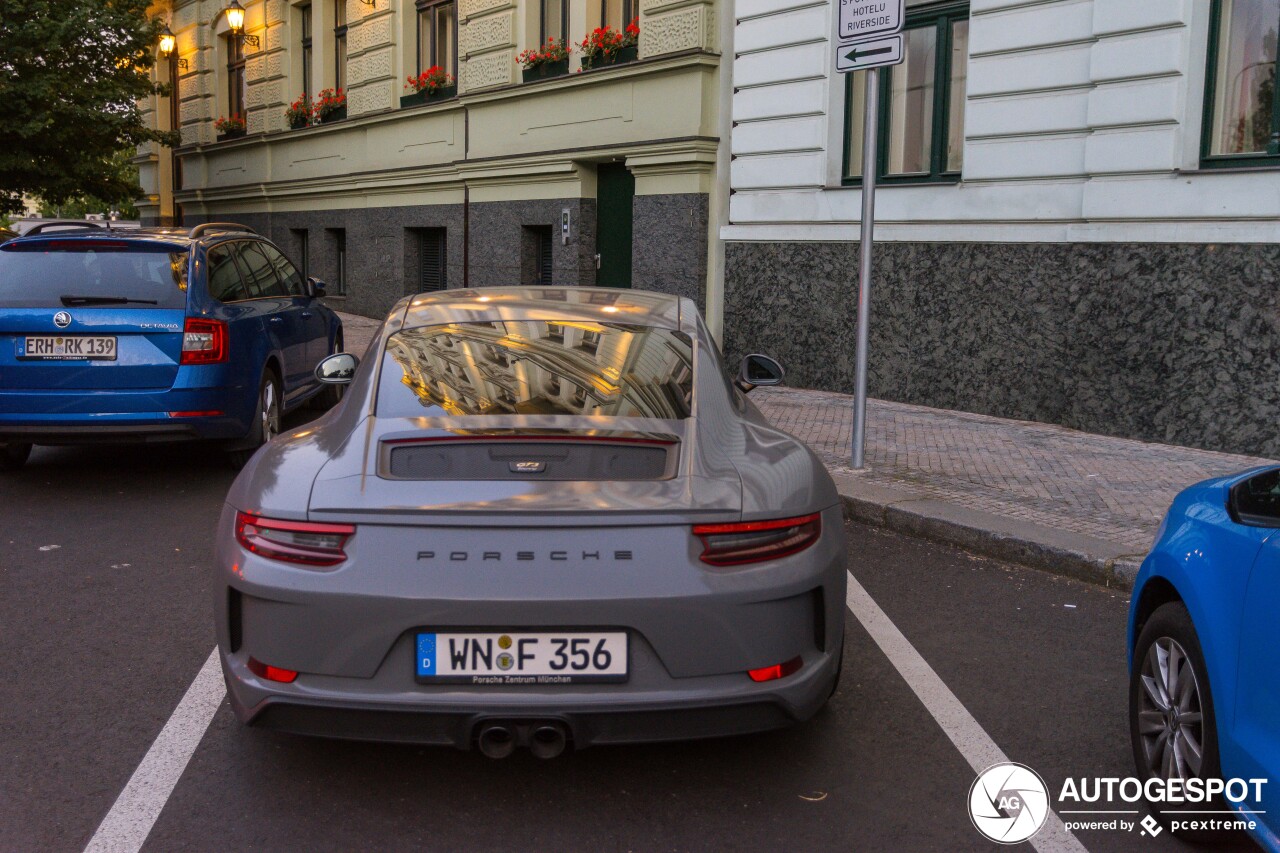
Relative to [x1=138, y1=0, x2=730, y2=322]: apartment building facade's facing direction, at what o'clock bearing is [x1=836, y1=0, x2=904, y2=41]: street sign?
The street sign is roughly at 10 o'clock from the apartment building facade.

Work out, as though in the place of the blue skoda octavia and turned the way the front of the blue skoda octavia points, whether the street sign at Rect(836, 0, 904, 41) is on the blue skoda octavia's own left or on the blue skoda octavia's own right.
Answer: on the blue skoda octavia's own right

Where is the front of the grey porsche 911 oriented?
away from the camera

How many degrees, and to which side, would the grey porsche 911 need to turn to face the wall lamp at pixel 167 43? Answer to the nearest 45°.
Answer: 0° — it already faces it

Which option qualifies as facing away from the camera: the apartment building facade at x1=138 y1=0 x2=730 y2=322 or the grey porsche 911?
the grey porsche 911

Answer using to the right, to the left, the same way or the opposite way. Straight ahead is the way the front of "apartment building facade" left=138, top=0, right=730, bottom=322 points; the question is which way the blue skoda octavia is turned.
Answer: the opposite way

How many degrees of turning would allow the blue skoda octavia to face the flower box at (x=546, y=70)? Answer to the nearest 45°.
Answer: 0° — it already faces it

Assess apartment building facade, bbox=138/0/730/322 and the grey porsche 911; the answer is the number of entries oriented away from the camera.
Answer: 1

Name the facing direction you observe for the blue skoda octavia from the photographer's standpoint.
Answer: facing away from the viewer and to the right of the viewer

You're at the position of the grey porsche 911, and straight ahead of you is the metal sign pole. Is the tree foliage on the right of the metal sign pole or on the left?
left

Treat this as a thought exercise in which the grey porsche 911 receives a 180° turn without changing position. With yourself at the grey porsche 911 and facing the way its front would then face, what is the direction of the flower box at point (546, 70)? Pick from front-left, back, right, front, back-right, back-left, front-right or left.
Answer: back

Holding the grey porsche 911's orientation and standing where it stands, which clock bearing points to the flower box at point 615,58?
The flower box is roughly at 12 o'clock from the grey porsche 911.
